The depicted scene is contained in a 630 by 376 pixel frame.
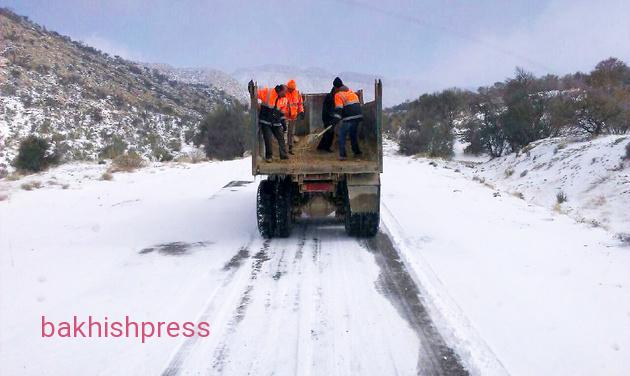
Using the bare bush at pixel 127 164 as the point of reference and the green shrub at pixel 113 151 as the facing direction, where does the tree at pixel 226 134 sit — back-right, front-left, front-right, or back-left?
front-right

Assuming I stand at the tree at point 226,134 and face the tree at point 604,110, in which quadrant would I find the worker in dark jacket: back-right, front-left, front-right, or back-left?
front-right

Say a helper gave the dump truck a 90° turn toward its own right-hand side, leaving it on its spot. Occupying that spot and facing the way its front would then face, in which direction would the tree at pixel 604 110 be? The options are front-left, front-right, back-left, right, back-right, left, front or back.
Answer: front-left

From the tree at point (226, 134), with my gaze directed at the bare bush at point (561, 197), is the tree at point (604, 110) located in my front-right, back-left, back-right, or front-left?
front-left

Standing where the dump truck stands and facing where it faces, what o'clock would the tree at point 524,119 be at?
The tree is roughly at 1 o'clock from the dump truck.

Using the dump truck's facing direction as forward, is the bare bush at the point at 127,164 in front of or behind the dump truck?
in front

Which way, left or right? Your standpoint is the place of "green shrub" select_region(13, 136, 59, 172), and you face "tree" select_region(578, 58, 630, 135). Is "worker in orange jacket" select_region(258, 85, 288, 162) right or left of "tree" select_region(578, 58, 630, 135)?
right

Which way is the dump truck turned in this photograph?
away from the camera
